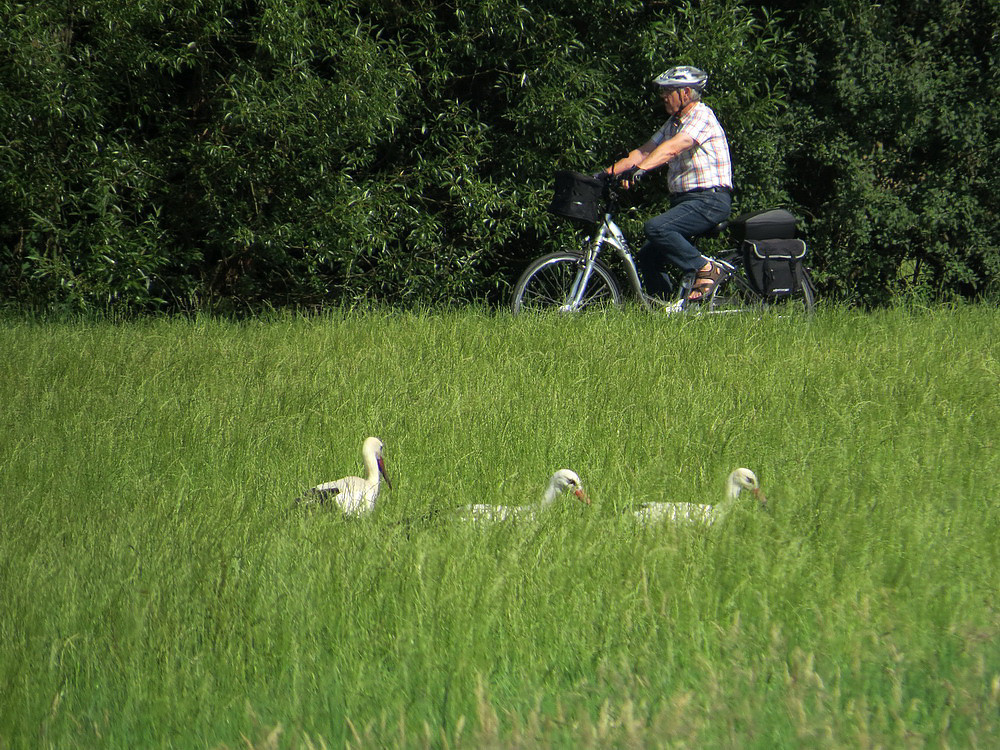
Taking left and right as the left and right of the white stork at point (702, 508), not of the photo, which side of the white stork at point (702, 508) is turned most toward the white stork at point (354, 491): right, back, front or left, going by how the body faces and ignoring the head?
back

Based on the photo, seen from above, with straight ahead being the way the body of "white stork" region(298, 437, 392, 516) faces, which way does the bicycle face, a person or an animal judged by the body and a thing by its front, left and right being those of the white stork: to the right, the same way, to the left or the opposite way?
the opposite way

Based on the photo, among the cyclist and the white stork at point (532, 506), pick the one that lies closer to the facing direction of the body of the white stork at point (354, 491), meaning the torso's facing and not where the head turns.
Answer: the white stork

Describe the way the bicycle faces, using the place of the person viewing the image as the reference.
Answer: facing to the left of the viewer

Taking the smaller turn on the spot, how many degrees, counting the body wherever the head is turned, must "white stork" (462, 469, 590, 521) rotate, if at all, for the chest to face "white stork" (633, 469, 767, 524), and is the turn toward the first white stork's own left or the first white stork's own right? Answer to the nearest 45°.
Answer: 0° — it already faces it

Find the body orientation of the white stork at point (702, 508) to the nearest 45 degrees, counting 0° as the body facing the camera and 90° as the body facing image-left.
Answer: approximately 270°

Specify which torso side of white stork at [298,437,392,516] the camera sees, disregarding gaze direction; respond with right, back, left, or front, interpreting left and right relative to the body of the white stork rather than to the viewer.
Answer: right

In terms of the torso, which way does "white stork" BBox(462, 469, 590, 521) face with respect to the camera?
to the viewer's right
